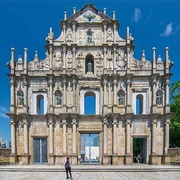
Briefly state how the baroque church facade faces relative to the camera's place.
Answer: facing the viewer
